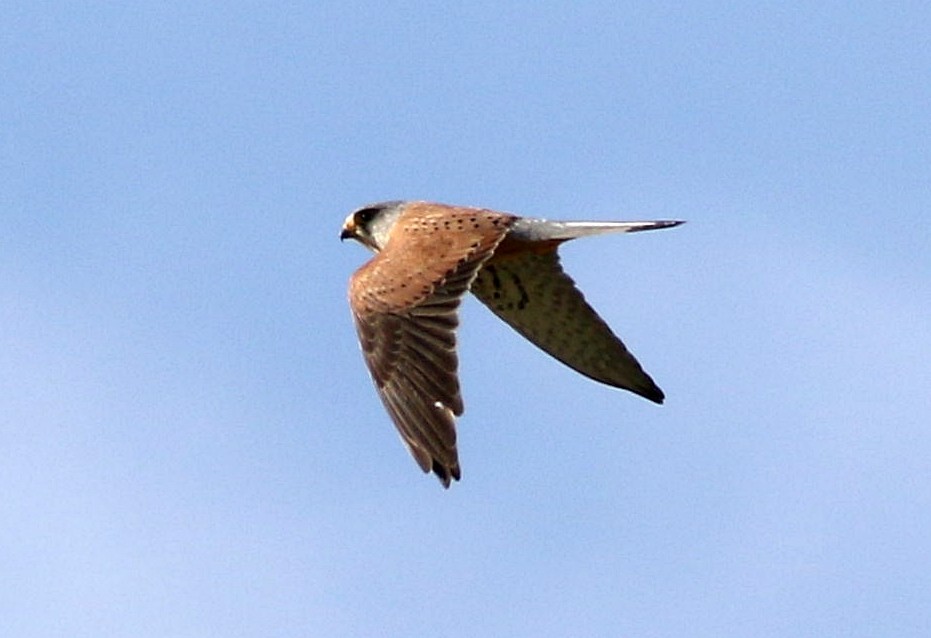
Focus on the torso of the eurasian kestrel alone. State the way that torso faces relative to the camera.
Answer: to the viewer's left
